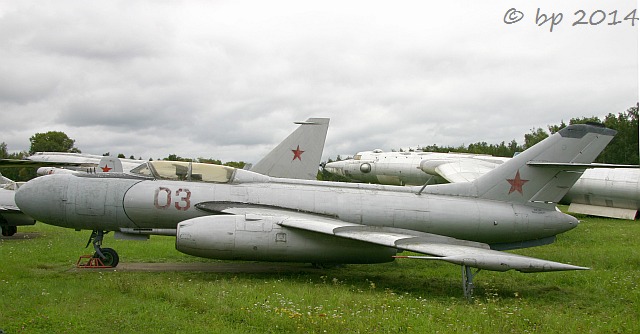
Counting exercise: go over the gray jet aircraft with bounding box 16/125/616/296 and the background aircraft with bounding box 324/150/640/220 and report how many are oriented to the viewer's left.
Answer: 2

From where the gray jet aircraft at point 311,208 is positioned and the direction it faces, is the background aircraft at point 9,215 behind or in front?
in front

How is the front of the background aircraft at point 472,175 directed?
to the viewer's left

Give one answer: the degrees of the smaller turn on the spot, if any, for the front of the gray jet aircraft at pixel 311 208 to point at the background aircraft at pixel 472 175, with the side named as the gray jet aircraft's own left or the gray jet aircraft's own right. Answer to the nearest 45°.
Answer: approximately 135° to the gray jet aircraft's own right

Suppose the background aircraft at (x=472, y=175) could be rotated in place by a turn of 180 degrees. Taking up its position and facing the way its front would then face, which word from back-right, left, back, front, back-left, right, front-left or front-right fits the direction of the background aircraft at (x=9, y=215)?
back-right

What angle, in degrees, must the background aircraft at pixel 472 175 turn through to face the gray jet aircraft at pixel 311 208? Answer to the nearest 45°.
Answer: approximately 90° to its left

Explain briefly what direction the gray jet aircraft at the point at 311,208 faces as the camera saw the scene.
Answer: facing to the left of the viewer
